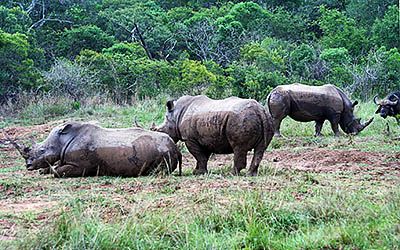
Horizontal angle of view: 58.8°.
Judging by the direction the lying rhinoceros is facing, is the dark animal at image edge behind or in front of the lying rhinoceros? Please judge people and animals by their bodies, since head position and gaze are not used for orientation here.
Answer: behind

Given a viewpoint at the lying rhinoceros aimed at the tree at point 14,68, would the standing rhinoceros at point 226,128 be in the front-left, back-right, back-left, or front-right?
back-right

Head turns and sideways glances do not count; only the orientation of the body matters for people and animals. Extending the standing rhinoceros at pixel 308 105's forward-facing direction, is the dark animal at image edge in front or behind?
in front

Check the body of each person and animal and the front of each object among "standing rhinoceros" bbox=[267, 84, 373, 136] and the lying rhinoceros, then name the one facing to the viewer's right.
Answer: the standing rhinoceros

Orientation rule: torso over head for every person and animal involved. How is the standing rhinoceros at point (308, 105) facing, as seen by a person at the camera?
facing to the right of the viewer

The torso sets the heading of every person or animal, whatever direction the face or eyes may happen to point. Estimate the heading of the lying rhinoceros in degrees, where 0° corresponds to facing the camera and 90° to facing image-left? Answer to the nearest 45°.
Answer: approximately 90°

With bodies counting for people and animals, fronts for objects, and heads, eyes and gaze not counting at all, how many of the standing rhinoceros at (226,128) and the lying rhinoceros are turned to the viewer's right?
0

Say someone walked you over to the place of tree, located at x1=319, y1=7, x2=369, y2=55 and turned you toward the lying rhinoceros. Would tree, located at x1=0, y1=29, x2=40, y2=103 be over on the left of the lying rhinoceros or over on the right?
right

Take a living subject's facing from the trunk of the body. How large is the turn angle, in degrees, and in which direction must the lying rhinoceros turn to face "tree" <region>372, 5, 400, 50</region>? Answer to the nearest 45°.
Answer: approximately 135° to its right

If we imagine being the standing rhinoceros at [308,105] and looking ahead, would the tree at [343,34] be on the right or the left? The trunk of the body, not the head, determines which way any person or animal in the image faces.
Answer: on its left
